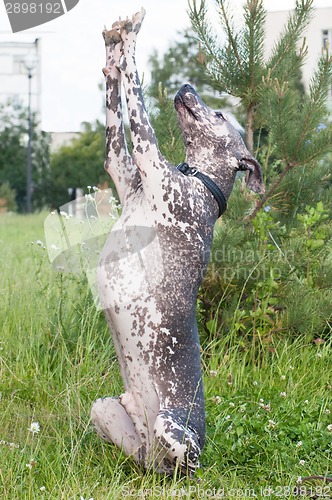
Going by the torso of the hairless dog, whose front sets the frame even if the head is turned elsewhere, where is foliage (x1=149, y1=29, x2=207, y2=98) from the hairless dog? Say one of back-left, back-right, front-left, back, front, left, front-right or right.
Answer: back-right

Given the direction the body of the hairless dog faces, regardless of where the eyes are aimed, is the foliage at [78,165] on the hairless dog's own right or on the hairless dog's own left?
on the hairless dog's own right

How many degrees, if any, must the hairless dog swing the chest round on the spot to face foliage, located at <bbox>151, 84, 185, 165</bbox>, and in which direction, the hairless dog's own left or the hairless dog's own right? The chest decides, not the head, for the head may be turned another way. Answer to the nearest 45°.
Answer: approximately 135° to the hairless dog's own right

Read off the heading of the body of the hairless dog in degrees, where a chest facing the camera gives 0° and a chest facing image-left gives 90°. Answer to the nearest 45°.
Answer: approximately 45°

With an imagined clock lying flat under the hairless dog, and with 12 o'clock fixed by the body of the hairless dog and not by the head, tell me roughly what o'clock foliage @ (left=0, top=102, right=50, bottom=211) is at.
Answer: The foliage is roughly at 4 o'clock from the hairless dog.
